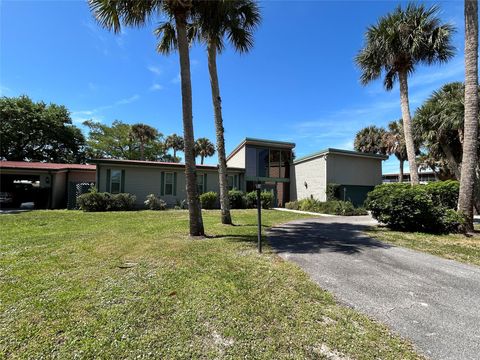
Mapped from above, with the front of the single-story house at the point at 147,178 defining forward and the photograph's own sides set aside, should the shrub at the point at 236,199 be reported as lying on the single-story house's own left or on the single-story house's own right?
on the single-story house's own left

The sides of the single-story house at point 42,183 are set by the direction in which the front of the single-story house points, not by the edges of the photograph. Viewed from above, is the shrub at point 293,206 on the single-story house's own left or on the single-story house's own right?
on the single-story house's own left

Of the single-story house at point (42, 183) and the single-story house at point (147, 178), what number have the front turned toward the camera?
2

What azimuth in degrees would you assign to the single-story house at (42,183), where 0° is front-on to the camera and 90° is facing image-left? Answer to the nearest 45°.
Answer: approximately 0°

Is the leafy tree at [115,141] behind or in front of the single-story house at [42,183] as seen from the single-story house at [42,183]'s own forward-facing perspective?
behind

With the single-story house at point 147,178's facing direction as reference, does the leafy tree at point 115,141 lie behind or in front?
behind

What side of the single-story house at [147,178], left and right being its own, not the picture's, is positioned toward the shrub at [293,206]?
left

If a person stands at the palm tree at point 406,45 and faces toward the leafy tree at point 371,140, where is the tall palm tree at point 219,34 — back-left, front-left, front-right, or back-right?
back-left

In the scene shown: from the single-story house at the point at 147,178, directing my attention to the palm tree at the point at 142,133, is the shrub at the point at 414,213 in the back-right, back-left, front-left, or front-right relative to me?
back-right

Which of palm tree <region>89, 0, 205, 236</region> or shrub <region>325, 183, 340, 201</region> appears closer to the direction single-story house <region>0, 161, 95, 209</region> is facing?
the palm tree

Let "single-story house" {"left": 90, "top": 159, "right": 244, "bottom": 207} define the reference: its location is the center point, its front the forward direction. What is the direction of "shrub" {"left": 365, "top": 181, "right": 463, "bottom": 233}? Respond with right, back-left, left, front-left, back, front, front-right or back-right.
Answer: front-left

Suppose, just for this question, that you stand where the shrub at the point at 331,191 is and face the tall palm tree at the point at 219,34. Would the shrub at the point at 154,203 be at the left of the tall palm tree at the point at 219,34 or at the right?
right

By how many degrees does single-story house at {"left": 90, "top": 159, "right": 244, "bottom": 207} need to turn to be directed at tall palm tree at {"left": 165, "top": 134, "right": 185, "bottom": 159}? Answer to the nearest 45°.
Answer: approximately 180°
